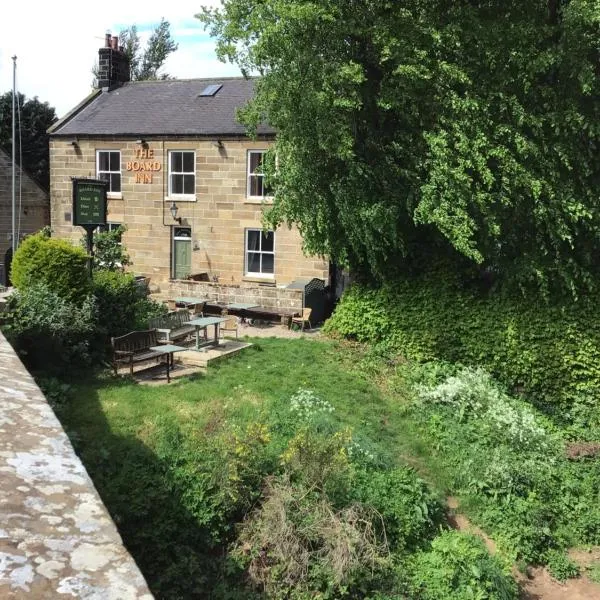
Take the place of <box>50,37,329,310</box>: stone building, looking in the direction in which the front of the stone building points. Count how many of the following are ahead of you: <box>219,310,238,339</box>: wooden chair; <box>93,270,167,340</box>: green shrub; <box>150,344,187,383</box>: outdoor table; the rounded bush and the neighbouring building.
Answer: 4

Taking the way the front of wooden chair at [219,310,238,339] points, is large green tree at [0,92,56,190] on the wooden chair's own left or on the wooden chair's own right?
on the wooden chair's own right

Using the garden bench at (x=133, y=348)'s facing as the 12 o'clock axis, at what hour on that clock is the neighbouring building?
The neighbouring building is roughly at 7 o'clock from the garden bench.

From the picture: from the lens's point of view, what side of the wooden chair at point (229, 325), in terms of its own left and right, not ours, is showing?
left

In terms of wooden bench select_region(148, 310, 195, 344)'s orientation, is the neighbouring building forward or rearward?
rearward

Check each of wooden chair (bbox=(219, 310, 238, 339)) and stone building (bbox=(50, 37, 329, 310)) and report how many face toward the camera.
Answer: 1

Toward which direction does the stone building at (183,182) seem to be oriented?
toward the camera

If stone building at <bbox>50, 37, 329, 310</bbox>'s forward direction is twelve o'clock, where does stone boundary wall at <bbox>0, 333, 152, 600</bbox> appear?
The stone boundary wall is roughly at 12 o'clock from the stone building.

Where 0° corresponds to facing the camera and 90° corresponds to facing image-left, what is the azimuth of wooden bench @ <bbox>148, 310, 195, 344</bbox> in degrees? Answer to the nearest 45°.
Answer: approximately 315°
